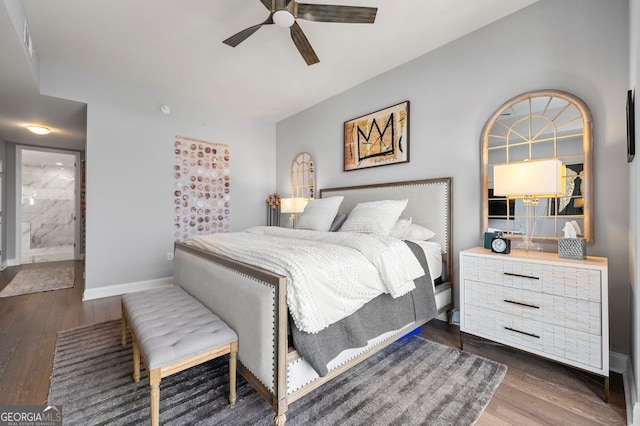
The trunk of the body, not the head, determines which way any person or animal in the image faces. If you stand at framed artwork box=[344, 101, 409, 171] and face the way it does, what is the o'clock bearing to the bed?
The bed is roughly at 11 o'clock from the framed artwork.

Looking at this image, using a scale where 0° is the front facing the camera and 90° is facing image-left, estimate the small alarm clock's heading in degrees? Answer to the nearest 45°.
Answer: approximately 45°

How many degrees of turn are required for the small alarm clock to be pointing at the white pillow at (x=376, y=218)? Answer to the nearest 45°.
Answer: approximately 45° to its right

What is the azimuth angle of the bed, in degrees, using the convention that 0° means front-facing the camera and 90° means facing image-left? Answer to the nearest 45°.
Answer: approximately 45°

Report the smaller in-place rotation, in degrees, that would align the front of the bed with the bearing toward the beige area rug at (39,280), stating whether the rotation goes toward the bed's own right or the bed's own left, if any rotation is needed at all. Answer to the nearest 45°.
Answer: approximately 90° to the bed's own right

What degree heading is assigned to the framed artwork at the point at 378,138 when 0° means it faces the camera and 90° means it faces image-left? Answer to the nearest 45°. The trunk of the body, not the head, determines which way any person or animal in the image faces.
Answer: approximately 45°

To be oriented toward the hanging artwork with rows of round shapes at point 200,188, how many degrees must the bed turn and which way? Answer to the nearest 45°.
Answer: approximately 90° to its right
